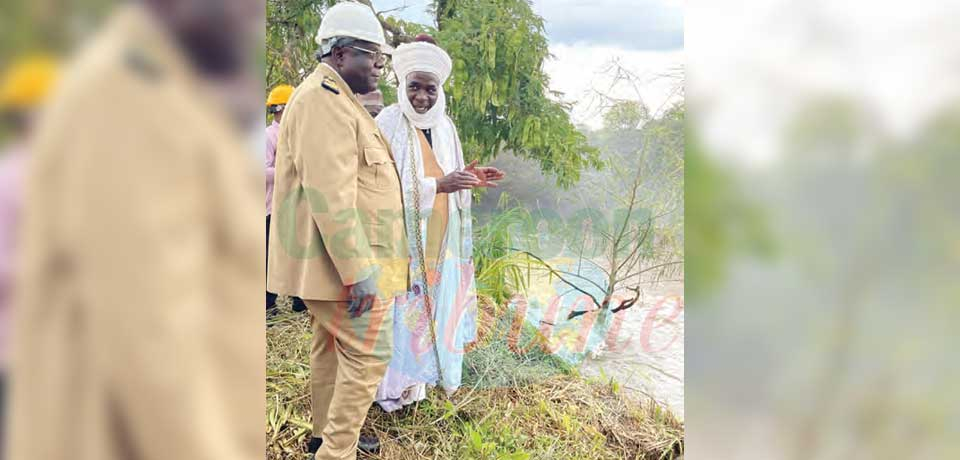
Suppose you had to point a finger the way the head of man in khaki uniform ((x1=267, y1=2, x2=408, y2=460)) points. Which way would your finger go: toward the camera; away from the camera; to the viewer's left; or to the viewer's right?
to the viewer's right

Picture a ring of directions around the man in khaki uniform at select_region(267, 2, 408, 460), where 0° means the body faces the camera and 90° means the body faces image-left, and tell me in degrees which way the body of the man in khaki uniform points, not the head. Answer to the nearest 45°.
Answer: approximately 270°
